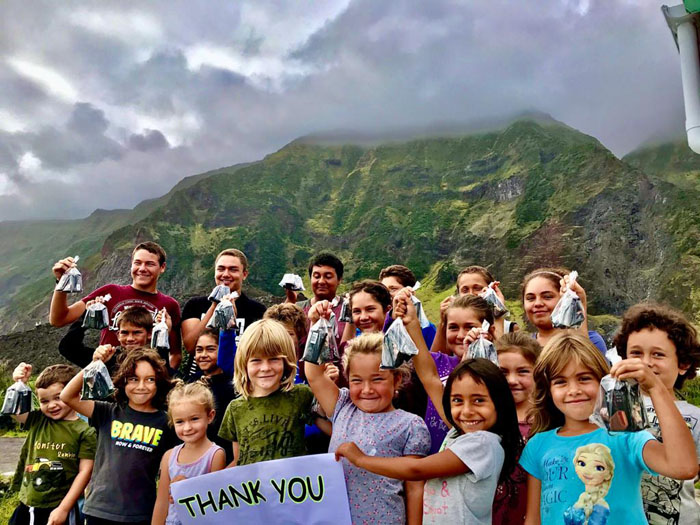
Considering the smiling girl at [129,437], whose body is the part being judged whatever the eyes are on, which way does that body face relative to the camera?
toward the camera

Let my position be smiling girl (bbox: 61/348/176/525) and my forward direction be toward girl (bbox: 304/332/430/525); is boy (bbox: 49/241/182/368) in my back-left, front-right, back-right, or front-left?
back-left

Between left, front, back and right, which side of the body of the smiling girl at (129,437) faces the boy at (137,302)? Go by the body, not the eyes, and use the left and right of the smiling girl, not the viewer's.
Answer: back

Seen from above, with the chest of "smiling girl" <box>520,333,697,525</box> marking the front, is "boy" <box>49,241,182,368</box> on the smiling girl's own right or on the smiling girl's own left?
on the smiling girl's own right

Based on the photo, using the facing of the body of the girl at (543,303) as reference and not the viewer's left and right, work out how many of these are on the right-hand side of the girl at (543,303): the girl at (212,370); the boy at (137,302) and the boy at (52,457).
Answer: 3

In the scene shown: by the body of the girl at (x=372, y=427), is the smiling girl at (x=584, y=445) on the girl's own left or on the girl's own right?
on the girl's own left

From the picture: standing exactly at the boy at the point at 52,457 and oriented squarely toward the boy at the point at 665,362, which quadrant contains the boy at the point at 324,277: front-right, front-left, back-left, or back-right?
front-left

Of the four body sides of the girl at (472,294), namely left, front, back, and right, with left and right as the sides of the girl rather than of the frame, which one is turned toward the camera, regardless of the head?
front

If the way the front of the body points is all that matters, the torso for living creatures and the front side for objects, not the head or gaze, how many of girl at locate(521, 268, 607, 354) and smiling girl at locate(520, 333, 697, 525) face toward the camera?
2
